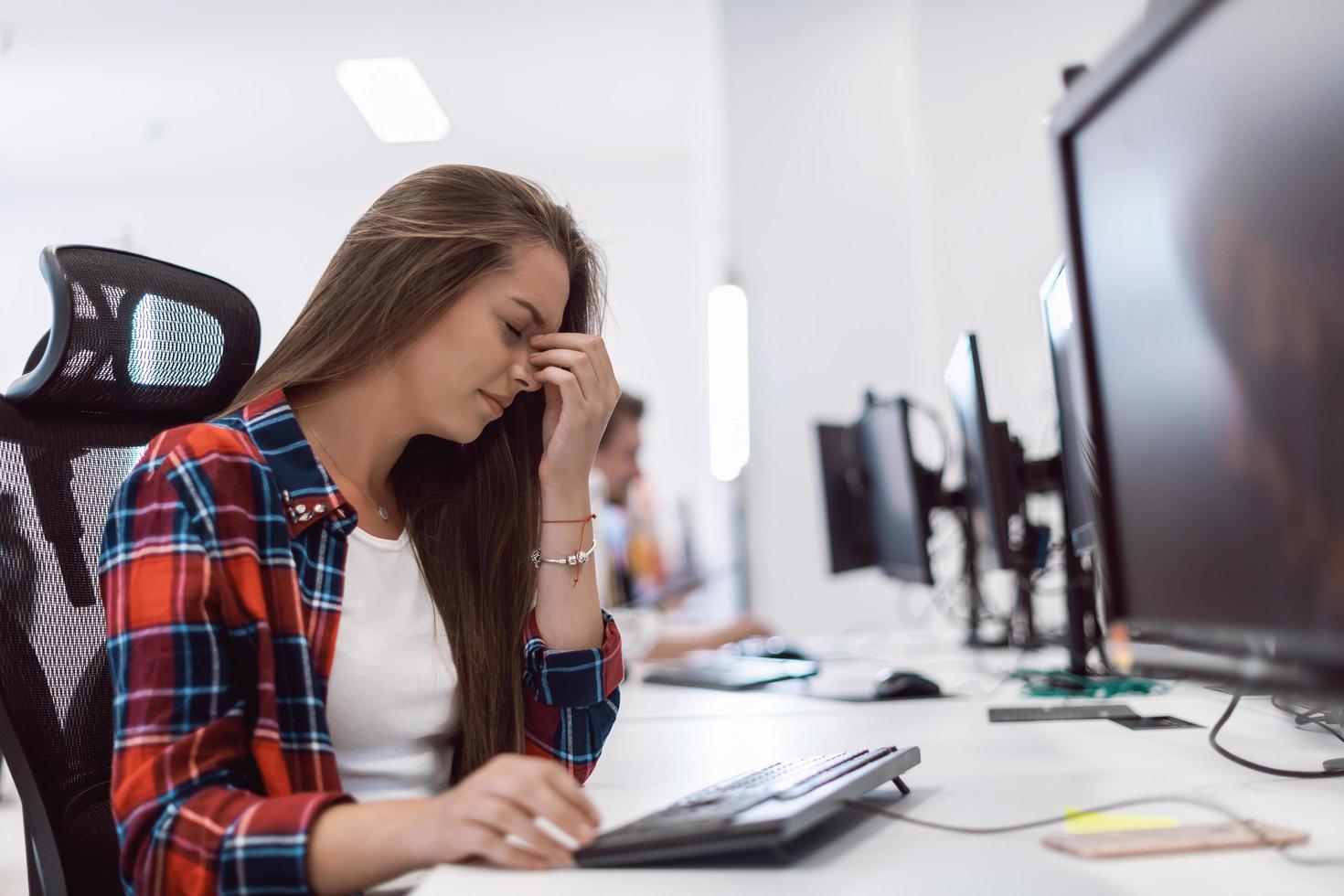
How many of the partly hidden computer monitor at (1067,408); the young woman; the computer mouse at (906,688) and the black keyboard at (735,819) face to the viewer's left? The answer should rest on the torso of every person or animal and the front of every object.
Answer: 2

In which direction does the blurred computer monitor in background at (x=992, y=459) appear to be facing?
to the viewer's left

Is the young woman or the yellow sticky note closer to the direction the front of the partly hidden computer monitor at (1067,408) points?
the young woman

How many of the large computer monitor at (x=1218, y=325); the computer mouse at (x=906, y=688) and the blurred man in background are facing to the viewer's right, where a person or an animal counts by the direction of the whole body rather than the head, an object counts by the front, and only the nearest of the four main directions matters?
2

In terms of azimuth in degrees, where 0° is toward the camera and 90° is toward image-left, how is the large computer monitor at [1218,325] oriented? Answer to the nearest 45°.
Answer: approximately 45°

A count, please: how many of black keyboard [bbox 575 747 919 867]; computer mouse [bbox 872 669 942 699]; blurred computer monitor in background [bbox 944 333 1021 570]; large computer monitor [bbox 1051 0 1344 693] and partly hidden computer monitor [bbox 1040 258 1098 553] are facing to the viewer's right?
1

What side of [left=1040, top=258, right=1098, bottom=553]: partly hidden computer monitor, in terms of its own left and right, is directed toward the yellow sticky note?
left

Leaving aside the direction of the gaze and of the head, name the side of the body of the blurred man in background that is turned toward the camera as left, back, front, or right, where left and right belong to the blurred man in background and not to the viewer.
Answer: right

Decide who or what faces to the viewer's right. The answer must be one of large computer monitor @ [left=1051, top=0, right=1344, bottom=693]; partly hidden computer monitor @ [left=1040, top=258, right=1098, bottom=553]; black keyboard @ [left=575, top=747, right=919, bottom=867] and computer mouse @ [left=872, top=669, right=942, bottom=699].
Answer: the computer mouse

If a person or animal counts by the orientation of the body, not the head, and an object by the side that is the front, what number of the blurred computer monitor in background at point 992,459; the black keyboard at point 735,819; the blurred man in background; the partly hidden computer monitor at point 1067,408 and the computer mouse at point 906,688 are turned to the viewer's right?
2

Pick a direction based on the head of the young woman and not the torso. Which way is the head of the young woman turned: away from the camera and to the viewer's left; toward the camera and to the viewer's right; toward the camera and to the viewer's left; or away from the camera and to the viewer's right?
toward the camera and to the viewer's right

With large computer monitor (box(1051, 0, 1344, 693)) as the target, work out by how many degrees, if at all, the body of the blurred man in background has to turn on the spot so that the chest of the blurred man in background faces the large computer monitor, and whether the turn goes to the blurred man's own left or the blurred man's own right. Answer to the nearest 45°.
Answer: approximately 90° to the blurred man's own right

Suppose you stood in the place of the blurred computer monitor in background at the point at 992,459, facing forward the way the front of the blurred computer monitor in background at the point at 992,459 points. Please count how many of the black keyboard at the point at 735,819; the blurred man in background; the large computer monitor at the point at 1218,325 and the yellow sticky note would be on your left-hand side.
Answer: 3

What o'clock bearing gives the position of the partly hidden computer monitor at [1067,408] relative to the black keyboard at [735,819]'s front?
The partly hidden computer monitor is roughly at 4 o'clock from the black keyboard.

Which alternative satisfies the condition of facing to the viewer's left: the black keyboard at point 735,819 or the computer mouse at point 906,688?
the black keyboard

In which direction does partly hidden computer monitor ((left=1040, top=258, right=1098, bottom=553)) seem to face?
to the viewer's left

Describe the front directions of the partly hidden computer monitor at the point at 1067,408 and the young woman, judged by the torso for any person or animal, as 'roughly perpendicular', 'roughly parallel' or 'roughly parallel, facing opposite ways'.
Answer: roughly parallel, facing opposite ways
